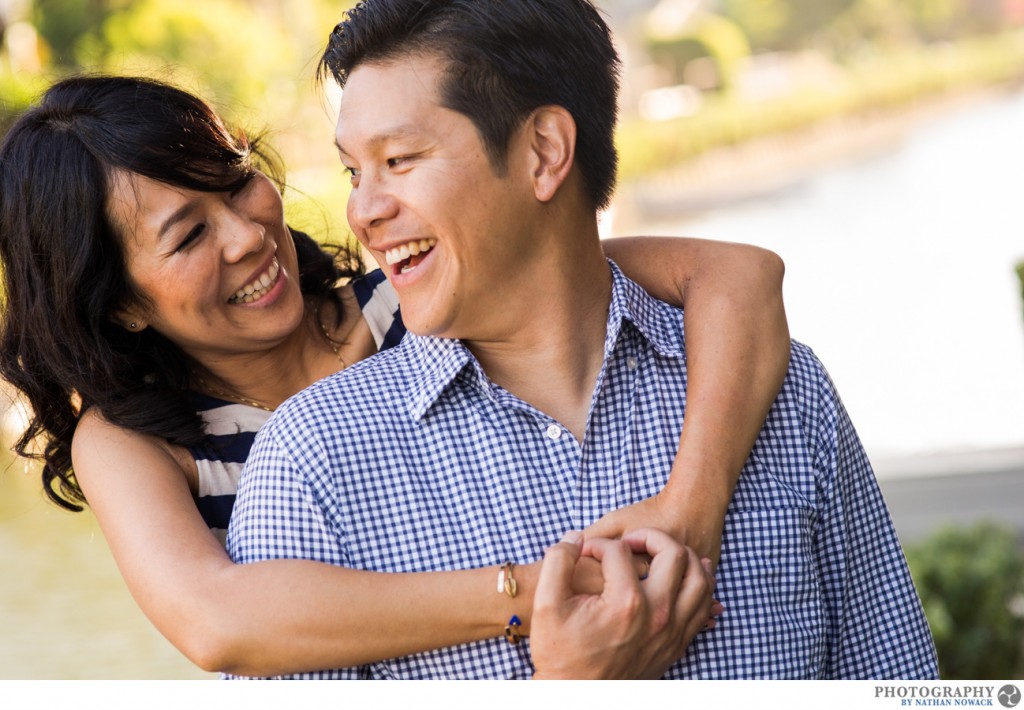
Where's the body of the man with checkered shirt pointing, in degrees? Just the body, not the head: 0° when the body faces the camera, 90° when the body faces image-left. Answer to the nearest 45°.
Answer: approximately 0°
